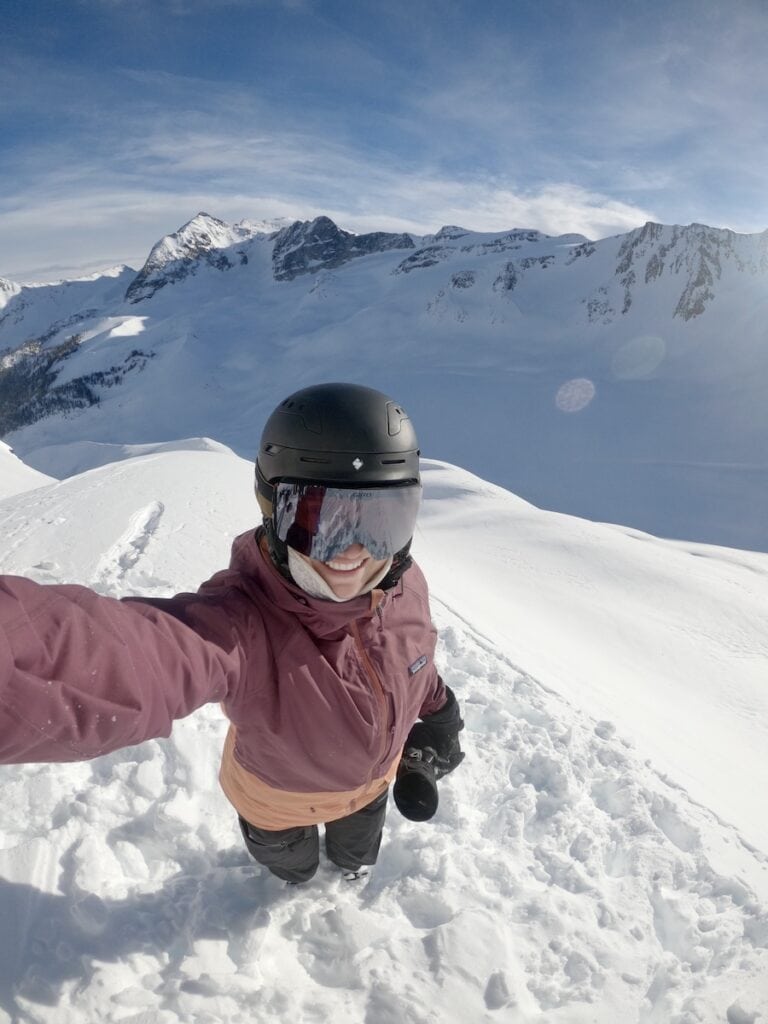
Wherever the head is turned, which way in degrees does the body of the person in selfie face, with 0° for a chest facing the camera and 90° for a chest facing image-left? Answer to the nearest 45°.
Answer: approximately 315°
